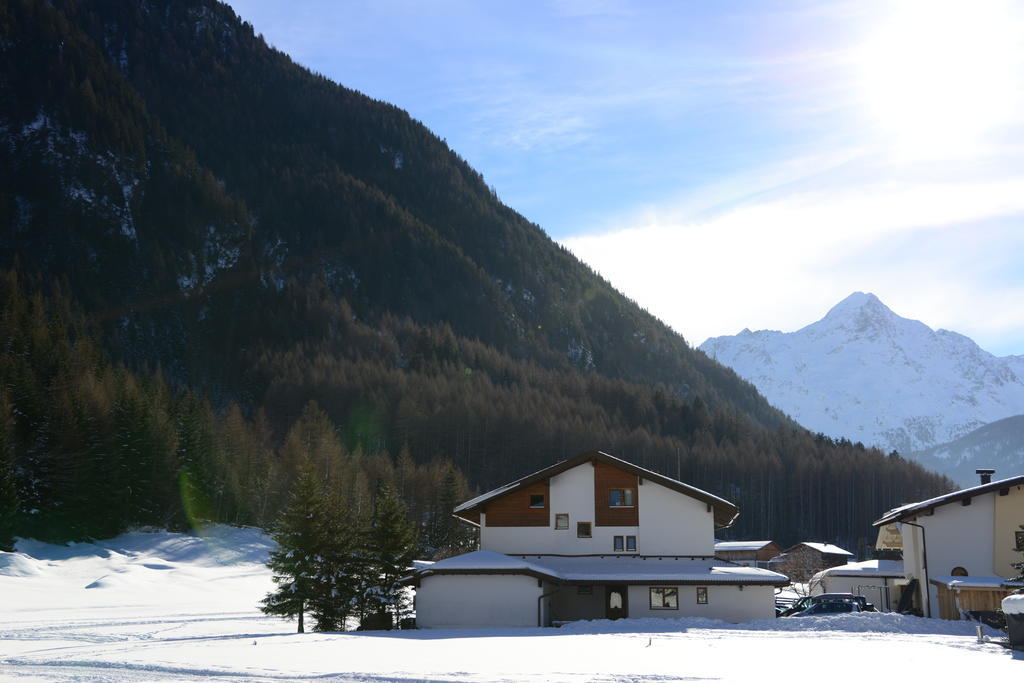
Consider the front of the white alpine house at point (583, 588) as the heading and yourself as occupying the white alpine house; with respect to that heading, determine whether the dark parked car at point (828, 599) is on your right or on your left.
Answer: on your left

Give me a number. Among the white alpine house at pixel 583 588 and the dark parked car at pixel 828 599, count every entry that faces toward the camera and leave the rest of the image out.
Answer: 1

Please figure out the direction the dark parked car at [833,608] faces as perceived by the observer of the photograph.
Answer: facing to the left of the viewer

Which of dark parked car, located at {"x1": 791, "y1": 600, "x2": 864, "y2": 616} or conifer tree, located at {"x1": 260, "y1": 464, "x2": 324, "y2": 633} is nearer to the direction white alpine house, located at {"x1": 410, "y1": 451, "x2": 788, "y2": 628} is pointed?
the conifer tree

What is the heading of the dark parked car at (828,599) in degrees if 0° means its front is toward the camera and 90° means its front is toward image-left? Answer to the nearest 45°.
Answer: approximately 90°

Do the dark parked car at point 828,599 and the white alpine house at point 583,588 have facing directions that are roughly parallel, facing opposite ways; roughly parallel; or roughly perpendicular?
roughly perpendicular

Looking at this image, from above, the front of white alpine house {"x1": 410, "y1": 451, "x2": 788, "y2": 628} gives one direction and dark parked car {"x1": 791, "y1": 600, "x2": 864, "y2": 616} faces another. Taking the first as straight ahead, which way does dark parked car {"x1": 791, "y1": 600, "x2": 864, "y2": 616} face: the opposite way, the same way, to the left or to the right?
to the right

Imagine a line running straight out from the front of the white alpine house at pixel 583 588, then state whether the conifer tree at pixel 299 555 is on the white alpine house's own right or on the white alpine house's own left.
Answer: on the white alpine house's own right

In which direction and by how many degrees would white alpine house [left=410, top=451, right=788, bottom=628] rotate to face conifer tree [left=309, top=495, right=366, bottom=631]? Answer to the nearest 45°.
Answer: approximately 45° to its right

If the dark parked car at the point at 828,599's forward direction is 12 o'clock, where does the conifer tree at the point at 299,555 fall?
The conifer tree is roughly at 11 o'clock from the dark parked car.

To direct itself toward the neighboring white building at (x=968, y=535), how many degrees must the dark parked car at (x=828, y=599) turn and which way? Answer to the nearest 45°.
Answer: approximately 180°
